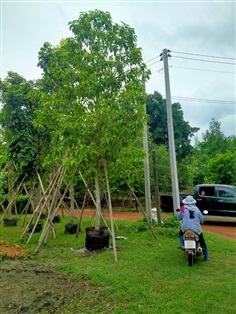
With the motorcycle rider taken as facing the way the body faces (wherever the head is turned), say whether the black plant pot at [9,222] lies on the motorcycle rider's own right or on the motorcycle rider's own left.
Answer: on the motorcycle rider's own left

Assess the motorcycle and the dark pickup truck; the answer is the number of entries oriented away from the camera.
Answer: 1

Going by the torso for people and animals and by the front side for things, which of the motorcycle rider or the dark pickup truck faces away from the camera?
the motorcycle rider

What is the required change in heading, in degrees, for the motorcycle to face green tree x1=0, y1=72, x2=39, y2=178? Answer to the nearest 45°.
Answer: approximately 45° to its left

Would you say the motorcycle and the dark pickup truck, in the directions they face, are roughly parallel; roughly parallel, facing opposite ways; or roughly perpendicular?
roughly perpendicular

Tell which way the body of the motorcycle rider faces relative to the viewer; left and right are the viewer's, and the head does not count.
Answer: facing away from the viewer

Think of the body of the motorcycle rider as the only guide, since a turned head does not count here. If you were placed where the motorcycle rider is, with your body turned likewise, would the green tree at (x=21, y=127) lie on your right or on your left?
on your left

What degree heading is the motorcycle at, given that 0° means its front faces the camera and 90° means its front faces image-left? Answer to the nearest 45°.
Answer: approximately 180°
